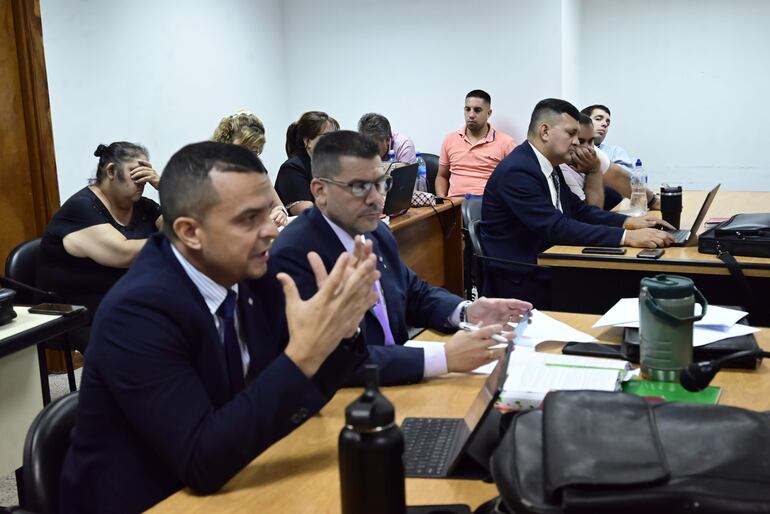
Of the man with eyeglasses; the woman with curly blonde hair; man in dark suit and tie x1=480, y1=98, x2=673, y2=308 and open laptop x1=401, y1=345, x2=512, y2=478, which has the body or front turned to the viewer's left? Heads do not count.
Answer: the open laptop

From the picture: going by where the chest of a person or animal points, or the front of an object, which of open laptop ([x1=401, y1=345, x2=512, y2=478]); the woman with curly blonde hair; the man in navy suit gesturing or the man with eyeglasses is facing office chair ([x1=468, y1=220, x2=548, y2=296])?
the woman with curly blonde hair

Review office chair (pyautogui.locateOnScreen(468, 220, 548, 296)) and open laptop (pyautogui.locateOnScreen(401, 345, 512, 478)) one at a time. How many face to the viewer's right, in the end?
1

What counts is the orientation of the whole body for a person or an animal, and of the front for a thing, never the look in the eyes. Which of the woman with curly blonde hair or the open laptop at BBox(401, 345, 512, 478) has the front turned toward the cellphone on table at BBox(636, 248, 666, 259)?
the woman with curly blonde hair

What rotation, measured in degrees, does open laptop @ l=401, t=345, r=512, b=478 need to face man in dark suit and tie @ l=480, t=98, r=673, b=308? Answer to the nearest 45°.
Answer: approximately 90° to its right

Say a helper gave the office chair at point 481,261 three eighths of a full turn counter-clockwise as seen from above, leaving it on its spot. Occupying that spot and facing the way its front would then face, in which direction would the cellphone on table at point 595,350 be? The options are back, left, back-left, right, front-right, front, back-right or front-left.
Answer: back-left

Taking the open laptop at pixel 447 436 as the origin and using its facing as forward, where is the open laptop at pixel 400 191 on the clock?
the open laptop at pixel 400 191 is roughly at 3 o'clock from the open laptop at pixel 447 436.

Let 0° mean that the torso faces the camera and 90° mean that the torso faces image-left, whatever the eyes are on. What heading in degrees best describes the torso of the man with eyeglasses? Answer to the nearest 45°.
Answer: approximately 315°

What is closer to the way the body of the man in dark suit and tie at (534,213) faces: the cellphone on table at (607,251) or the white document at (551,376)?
the cellphone on table

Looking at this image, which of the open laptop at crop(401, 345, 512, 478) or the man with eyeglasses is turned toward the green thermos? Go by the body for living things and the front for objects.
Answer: the man with eyeglasses

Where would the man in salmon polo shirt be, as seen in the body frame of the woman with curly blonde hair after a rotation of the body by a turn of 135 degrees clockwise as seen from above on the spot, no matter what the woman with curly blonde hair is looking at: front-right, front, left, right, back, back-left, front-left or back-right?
back-right

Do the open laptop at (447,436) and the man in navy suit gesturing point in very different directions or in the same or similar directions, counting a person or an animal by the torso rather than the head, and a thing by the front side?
very different directions

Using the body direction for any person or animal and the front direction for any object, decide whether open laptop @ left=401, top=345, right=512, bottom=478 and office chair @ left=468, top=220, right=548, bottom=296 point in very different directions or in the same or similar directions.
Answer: very different directions

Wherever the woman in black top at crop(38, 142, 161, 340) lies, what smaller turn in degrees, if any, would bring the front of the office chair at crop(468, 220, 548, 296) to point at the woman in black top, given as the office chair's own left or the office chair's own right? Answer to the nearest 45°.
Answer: approximately 180°

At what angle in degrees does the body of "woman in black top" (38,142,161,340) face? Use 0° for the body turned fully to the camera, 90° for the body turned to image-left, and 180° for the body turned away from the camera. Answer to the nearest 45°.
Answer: approximately 315°

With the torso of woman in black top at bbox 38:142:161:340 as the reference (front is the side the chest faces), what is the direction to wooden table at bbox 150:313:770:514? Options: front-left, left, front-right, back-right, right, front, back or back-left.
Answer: front-right

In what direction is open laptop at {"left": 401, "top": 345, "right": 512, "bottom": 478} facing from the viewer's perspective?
to the viewer's left
